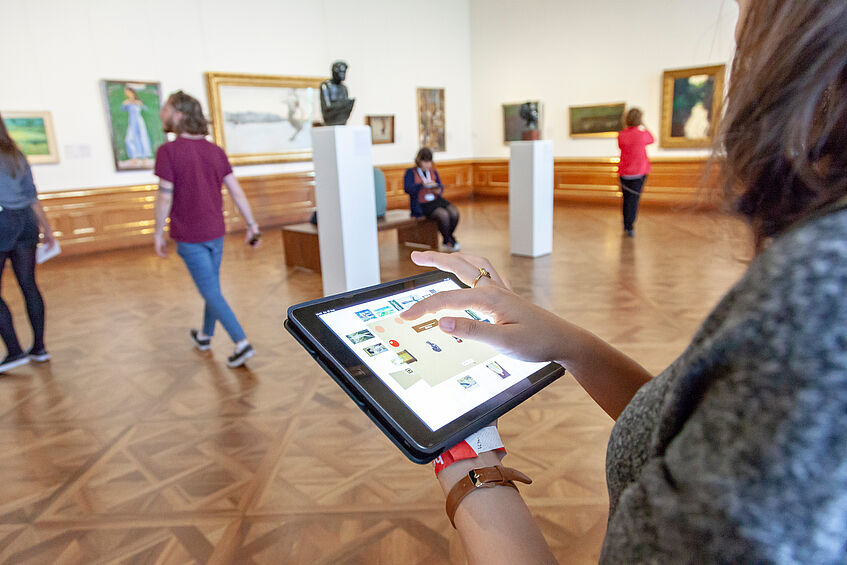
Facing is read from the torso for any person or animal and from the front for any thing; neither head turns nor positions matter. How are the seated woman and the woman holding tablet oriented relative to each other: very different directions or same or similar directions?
very different directions

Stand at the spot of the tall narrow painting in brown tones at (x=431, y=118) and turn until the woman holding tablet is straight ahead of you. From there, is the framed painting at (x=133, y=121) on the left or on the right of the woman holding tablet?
right

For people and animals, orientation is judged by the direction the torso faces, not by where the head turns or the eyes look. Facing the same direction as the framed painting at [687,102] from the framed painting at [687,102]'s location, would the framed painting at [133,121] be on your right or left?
on your right

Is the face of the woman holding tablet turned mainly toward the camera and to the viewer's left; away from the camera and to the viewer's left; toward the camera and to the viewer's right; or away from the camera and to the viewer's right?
away from the camera and to the viewer's left

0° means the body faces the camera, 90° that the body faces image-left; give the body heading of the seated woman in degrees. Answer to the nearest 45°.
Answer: approximately 315°

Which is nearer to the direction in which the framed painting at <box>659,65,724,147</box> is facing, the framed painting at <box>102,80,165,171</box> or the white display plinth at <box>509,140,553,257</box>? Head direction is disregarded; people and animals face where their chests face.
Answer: the white display plinth
